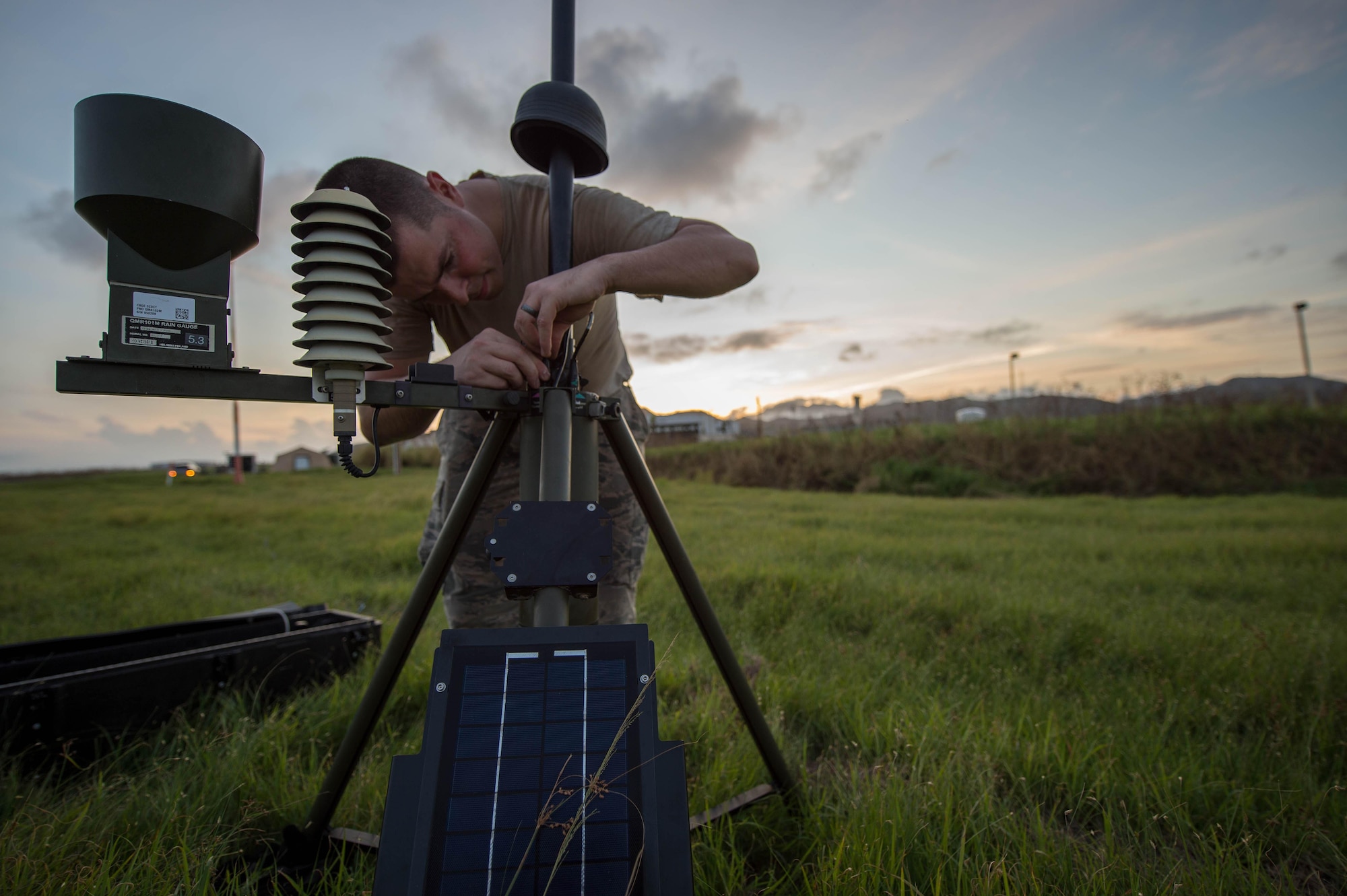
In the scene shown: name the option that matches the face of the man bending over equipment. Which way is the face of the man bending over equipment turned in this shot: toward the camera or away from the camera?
toward the camera

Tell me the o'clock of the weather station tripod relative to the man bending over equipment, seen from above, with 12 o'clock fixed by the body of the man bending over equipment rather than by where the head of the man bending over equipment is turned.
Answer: The weather station tripod is roughly at 12 o'clock from the man bending over equipment.

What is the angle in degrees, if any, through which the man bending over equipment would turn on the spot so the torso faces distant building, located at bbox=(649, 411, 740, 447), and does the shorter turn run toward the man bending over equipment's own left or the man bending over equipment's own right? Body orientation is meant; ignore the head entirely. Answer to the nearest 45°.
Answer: approximately 180°

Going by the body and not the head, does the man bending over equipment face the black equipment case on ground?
no

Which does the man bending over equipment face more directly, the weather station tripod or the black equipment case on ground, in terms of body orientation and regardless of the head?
the weather station tripod

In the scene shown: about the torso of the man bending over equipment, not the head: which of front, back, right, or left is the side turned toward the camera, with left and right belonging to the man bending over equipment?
front

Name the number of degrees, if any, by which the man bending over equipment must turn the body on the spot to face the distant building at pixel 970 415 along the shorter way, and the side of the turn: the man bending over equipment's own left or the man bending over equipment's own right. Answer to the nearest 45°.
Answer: approximately 135° to the man bending over equipment's own left
